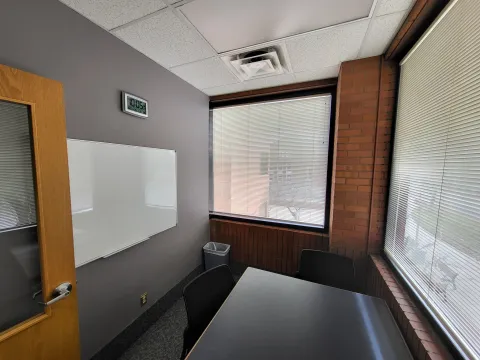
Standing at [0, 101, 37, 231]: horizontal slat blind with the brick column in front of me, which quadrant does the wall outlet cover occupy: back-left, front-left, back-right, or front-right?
front-left

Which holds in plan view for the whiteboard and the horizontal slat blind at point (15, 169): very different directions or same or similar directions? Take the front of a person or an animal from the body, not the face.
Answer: same or similar directions

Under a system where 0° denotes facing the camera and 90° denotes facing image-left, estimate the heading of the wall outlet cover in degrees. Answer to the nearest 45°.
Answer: approximately 315°

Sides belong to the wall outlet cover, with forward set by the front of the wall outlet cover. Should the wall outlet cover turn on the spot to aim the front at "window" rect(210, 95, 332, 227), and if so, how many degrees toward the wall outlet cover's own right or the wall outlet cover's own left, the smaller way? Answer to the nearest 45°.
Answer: approximately 45° to the wall outlet cover's own left

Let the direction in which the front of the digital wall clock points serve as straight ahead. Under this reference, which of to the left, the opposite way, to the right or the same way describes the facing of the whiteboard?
the same way

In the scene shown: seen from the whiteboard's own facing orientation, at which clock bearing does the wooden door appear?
The wooden door is roughly at 3 o'clock from the whiteboard.

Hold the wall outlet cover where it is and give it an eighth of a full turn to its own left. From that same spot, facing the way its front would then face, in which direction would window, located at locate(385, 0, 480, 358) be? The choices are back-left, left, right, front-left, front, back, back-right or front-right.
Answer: front-right

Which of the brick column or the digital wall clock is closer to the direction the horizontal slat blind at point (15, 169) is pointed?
the brick column

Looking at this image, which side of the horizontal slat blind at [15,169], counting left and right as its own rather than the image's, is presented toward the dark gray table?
front

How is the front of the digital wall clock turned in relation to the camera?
facing the viewer and to the right of the viewer

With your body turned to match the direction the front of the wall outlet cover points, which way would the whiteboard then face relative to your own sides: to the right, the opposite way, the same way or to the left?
the same way

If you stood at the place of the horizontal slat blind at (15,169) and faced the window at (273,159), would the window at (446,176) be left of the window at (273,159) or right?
right

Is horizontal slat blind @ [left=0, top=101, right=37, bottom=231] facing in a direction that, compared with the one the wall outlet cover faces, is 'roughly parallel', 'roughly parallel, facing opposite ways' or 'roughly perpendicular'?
roughly parallel
